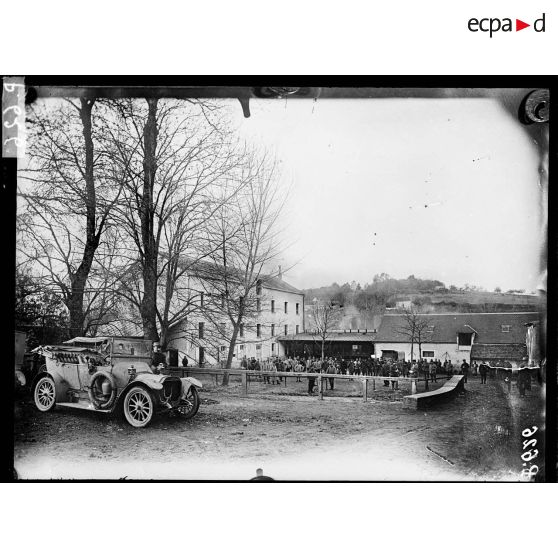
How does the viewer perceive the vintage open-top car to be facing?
facing the viewer and to the right of the viewer

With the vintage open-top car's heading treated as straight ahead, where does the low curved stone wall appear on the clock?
The low curved stone wall is roughly at 11 o'clock from the vintage open-top car.

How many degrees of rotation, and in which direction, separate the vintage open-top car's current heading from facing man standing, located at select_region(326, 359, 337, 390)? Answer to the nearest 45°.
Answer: approximately 45° to its left
